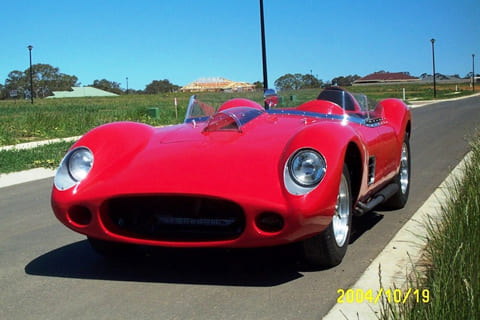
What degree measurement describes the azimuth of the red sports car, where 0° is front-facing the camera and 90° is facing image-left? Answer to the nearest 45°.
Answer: approximately 45°

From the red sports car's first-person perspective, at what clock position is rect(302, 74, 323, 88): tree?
The tree is roughly at 5 o'clock from the red sports car.

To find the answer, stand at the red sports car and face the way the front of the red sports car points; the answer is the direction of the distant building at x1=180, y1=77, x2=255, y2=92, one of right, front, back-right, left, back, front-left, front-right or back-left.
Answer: back-right

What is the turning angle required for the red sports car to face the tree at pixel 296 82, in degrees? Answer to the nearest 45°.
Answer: approximately 135° to its right
